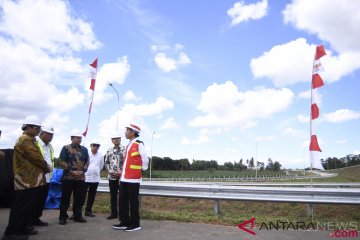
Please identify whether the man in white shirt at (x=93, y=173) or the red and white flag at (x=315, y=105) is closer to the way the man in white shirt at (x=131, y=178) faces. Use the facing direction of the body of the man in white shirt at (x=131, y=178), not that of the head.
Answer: the man in white shirt

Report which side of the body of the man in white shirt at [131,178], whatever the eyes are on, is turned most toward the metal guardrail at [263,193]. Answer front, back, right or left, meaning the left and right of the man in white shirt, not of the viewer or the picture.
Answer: back

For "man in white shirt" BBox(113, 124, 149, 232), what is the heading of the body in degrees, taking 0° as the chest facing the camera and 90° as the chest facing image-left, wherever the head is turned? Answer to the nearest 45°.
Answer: approximately 90°

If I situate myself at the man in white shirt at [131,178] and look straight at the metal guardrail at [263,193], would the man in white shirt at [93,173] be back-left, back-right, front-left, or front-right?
back-left

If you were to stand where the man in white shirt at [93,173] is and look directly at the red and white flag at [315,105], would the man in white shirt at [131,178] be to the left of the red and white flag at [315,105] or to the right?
right

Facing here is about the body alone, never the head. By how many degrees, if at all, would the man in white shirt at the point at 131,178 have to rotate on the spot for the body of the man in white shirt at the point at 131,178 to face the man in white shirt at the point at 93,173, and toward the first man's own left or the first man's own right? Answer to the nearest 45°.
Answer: approximately 45° to the first man's own right

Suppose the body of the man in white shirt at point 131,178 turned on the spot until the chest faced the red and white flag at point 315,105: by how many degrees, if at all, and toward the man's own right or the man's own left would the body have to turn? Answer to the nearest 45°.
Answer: approximately 180°
